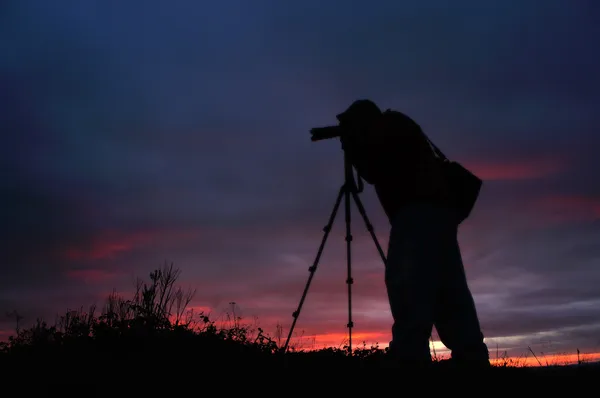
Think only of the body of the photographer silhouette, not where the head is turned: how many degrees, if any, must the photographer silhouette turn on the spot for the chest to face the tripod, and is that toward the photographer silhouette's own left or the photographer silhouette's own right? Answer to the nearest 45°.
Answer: approximately 45° to the photographer silhouette's own right

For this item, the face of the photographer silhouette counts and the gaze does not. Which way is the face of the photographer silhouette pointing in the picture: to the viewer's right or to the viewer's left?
to the viewer's left

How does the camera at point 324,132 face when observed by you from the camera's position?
facing to the left of the viewer

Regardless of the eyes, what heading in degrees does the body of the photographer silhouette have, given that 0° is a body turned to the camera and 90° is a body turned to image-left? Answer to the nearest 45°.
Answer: approximately 90°
